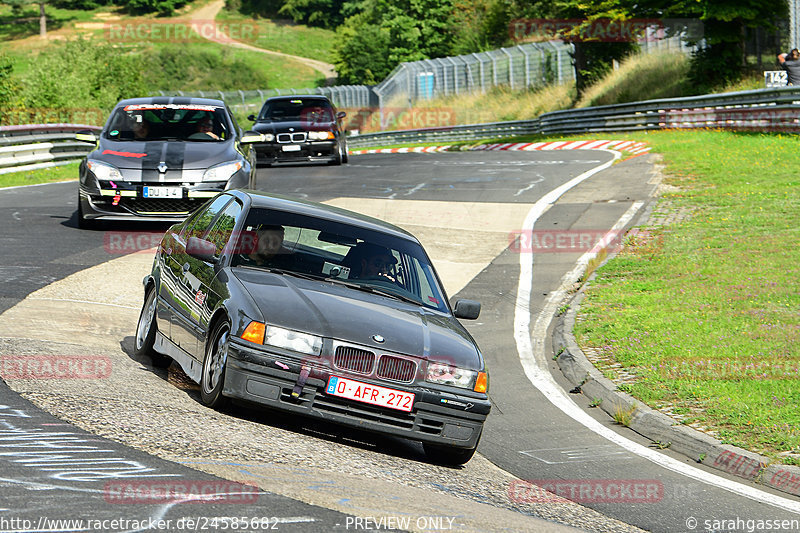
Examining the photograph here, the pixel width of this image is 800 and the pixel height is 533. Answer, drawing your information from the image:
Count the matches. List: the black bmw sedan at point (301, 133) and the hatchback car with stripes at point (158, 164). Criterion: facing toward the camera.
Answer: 2

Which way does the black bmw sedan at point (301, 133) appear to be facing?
toward the camera

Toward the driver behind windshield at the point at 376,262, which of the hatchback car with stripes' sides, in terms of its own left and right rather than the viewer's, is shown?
front

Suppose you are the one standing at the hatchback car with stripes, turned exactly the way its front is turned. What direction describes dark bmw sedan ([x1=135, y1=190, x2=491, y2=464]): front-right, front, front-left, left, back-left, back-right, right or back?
front

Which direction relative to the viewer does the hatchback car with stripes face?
toward the camera

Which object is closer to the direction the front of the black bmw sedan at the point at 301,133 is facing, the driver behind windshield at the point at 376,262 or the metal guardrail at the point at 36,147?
the driver behind windshield

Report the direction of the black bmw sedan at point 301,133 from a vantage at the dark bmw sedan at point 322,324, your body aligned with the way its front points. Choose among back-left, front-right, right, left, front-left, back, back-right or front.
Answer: back-left

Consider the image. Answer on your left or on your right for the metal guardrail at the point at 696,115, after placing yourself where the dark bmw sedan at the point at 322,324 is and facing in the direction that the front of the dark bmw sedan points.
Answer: on your left

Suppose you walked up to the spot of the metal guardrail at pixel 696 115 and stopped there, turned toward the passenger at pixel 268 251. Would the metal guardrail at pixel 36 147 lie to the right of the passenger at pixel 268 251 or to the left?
right

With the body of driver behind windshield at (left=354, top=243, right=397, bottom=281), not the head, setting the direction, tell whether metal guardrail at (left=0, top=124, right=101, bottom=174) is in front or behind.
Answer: behind

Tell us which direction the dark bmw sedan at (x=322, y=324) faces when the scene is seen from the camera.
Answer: facing the viewer and to the right of the viewer

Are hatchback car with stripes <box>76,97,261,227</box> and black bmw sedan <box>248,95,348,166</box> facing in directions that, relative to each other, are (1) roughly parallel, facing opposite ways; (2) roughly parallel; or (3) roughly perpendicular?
roughly parallel

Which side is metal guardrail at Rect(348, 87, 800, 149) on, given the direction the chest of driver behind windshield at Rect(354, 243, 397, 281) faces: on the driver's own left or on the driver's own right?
on the driver's own left

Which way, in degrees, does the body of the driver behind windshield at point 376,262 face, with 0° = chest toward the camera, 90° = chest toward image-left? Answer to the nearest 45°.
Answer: approximately 315°

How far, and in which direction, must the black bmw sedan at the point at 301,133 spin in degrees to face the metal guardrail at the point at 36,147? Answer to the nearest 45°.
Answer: approximately 90° to its right
